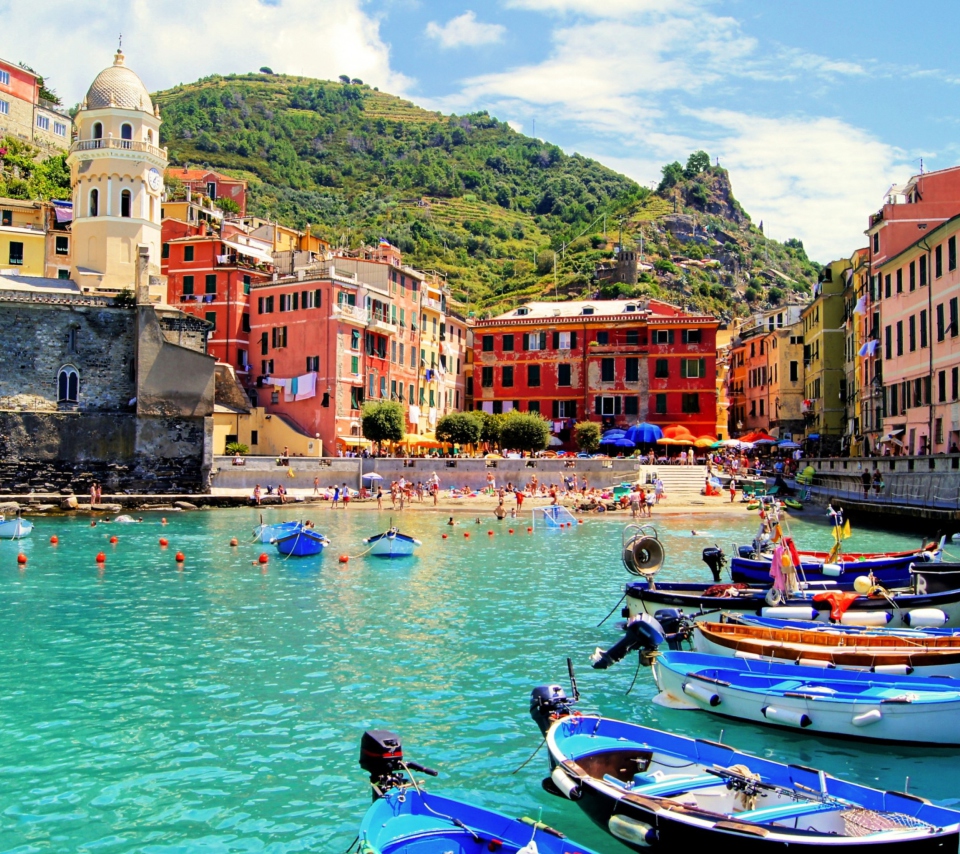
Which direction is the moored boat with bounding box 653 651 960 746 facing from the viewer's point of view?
to the viewer's right

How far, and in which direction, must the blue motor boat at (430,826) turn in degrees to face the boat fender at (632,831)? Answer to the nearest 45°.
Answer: approximately 45° to its left

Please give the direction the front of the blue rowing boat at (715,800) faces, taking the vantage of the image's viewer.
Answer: facing the viewer and to the right of the viewer

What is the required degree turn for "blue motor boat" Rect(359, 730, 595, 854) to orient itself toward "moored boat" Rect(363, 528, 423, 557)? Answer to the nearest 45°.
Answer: approximately 135° to its left

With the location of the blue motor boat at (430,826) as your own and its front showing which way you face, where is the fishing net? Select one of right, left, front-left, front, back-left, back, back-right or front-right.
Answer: front-left

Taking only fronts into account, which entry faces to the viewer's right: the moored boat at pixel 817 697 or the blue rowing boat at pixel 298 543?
the moored boat
